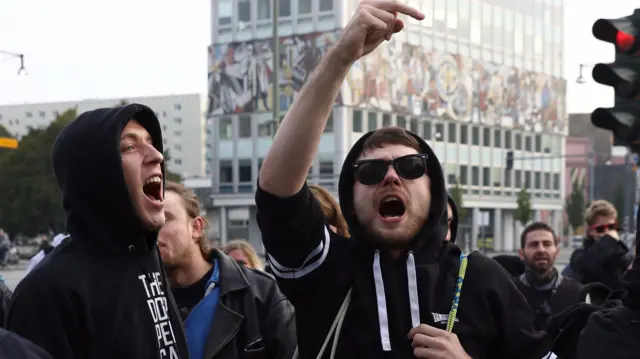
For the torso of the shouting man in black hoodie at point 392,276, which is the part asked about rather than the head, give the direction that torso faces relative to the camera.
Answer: toward the camera

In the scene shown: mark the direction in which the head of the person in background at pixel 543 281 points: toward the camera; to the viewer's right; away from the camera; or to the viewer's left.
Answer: toward the camera

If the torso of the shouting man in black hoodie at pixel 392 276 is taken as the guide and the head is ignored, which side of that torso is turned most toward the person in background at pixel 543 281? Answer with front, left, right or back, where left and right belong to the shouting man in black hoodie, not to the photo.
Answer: back

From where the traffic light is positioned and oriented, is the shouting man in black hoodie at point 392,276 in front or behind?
in front

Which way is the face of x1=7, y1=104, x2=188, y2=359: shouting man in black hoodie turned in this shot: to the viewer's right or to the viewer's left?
to the viewer's right

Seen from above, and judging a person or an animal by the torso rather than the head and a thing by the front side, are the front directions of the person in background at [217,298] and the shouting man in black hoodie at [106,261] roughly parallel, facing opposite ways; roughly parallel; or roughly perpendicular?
roughly perpendicular

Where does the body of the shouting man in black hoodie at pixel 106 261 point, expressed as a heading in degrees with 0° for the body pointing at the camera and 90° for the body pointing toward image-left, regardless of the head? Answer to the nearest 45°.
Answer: approximately 315°

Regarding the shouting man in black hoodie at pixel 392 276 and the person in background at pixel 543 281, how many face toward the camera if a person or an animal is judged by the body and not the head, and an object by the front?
2

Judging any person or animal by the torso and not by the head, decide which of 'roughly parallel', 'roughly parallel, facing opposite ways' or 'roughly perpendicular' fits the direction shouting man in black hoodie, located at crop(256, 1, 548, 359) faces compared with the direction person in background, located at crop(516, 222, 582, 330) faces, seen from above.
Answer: roughly parallel

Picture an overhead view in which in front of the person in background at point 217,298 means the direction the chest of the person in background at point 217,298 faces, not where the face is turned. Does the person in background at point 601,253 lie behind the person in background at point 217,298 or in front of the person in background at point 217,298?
behind

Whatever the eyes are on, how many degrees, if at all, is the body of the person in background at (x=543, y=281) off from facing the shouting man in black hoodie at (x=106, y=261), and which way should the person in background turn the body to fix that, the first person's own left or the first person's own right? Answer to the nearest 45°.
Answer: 0° — they already face them

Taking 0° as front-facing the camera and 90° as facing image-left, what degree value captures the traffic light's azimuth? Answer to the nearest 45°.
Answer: approximately 45°

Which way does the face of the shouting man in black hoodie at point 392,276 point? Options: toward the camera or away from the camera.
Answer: toward the camera

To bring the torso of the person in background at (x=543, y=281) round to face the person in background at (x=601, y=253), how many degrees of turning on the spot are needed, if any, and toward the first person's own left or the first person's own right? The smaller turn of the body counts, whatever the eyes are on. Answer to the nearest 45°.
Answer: approximately 90° to the first person's own left

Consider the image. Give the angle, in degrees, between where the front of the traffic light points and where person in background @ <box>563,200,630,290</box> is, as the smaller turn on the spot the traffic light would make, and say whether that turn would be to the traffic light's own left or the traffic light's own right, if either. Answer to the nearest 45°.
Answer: approximately 135° to the traffic light's own right

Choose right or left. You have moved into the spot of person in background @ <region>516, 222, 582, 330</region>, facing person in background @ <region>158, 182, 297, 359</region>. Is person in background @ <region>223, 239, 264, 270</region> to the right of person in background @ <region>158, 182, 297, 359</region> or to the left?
right

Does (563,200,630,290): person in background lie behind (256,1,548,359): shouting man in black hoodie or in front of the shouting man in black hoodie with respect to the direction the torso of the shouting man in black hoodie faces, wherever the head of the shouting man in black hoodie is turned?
behind
